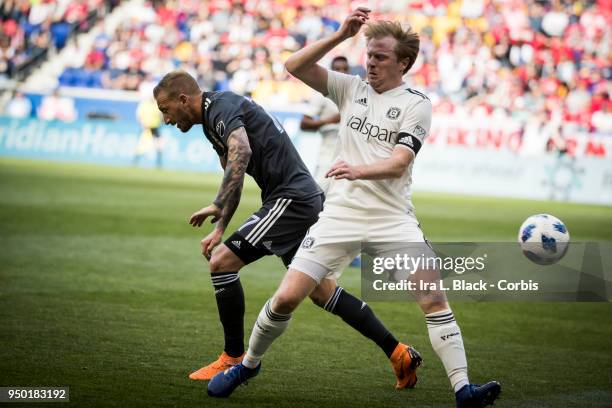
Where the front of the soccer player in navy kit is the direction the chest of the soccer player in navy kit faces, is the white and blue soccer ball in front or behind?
behind

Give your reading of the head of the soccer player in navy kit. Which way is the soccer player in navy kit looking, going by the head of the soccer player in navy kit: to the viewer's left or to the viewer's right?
to the viewer's left

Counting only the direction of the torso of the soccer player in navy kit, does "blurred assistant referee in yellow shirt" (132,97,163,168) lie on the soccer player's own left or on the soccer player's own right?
on the soccer player's own right

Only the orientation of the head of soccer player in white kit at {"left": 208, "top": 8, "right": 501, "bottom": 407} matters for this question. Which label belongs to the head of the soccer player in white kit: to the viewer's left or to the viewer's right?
to the viewer's left

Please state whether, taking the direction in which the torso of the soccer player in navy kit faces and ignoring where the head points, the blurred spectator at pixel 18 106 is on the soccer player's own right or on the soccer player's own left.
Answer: on the soccer player's own right

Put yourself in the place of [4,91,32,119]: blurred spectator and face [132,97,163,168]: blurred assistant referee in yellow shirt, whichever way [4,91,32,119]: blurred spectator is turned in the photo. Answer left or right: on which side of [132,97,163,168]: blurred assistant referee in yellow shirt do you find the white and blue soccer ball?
right
